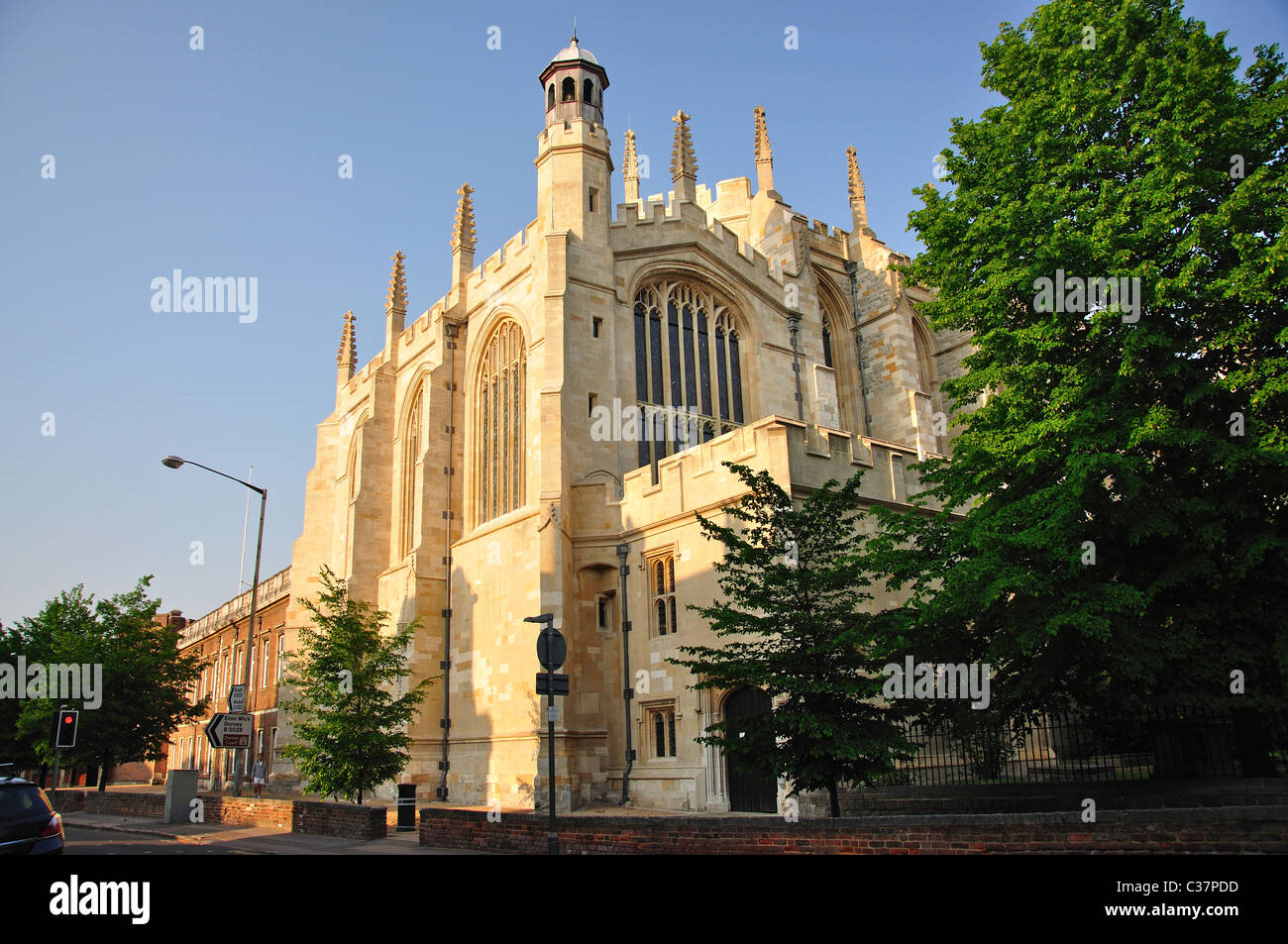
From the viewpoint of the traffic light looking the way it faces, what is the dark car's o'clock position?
The dark car is roughly at 12 o'clock from the traffic light.

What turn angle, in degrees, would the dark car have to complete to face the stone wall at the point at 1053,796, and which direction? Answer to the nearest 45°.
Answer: approximately 135° to its right

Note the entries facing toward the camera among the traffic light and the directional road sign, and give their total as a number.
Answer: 2

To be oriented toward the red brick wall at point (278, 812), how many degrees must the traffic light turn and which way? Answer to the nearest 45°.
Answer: approximately 45° to its left

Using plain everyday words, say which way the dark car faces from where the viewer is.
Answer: facing away from the viewer and to the left of the viewer

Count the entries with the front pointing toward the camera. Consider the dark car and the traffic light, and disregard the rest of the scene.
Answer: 1

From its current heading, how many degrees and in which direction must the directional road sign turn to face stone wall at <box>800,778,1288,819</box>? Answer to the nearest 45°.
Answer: approximately 45° to its left

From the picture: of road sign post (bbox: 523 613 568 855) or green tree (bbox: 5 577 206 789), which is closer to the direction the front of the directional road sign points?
the road sign post

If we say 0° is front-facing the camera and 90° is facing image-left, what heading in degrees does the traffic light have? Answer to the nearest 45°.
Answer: approximately 0°
